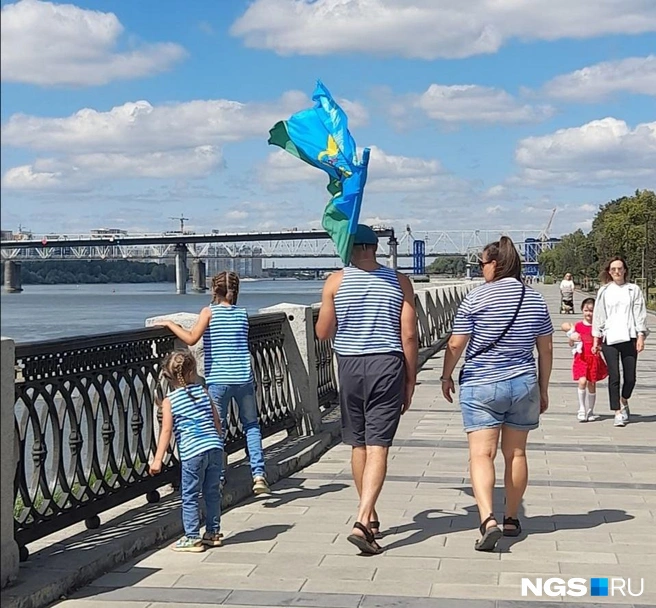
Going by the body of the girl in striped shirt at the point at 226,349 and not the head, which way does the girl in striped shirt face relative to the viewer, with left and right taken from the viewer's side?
facing away from the viewer

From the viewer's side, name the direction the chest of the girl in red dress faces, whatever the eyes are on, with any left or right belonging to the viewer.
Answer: facing the viewer

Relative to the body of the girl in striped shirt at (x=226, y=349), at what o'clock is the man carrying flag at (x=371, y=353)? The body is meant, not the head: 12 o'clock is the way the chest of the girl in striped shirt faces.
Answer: The man carrying flag is roughly at 5 o'clock from the girl in striped shirt.

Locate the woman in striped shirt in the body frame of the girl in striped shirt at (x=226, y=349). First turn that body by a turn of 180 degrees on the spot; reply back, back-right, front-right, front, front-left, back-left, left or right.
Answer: front-left

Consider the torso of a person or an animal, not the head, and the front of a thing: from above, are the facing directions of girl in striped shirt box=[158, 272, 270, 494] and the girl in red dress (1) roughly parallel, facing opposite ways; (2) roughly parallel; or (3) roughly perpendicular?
roughly parallel, facing opposite ways

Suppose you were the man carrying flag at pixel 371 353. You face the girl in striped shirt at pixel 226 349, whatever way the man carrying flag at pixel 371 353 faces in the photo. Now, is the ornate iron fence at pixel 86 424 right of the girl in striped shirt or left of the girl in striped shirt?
left

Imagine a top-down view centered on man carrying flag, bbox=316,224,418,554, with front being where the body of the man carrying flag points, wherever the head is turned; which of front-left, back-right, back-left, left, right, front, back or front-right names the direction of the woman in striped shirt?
right

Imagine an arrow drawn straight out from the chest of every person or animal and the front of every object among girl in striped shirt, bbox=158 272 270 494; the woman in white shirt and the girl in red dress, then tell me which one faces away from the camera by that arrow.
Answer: the girl in striped shirt

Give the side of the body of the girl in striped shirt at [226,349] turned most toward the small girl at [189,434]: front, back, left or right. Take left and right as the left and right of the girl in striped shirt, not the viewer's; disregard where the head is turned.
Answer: back

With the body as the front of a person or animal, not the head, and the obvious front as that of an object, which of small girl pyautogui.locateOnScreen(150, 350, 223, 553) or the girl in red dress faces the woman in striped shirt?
the girl in red dress

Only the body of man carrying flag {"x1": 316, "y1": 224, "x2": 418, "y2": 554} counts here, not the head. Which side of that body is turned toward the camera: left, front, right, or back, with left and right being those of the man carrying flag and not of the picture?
back

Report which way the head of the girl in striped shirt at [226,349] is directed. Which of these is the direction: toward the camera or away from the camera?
away from the camera

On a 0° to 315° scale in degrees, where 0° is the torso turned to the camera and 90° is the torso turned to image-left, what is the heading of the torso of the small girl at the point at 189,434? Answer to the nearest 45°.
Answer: approximately 135°

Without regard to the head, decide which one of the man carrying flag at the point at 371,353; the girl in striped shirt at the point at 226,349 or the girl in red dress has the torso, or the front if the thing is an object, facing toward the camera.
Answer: the girl in red dress

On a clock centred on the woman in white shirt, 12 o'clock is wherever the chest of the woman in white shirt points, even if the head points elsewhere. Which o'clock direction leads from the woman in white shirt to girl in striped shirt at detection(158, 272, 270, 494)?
The girl in striped shirt is roughly at 1 o'clock from the woman in white shirt.
